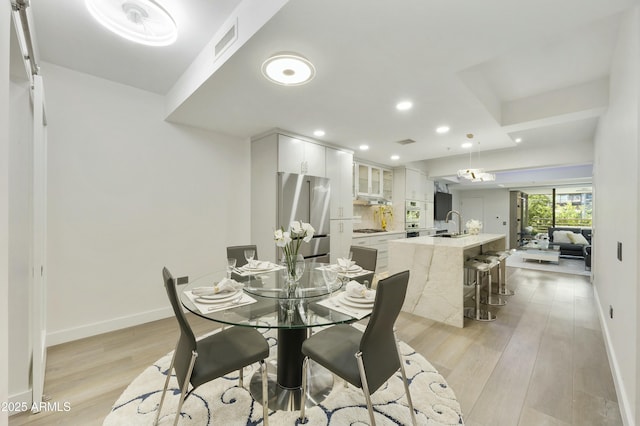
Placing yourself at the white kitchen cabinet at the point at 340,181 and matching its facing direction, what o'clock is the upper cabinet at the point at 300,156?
The upper cabinet is roughly at 3 o'clock from the white kitchen cabinet.

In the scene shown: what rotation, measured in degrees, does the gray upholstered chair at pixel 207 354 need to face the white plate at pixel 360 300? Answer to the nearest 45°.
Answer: approximately 45° to its right

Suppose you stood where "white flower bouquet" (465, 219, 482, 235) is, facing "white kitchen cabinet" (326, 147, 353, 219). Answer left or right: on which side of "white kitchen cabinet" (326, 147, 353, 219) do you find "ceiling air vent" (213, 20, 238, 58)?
left

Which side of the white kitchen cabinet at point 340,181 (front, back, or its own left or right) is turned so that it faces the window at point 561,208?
left

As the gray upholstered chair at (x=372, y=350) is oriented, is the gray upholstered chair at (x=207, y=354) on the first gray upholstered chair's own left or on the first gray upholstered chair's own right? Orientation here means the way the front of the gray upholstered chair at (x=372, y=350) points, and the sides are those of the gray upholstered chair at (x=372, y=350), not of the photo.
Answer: on the first gray upholstered chair's own left

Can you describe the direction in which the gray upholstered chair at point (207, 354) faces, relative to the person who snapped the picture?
facing away from the viewer and to the right of the viewer

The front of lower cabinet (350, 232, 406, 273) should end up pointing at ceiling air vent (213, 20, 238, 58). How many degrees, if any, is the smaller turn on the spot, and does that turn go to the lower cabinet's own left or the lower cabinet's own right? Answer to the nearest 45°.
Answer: approximately 45° to the lower cabinet's own right

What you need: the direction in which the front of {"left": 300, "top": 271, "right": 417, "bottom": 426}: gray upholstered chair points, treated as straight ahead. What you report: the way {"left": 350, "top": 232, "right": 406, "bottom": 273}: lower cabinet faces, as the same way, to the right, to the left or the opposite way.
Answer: the opposite way

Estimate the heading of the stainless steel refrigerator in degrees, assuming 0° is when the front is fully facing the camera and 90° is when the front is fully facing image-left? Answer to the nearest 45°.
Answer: approximately 315°

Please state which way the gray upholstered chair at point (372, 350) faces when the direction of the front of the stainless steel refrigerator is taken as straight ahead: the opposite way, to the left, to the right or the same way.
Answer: the opposite way
